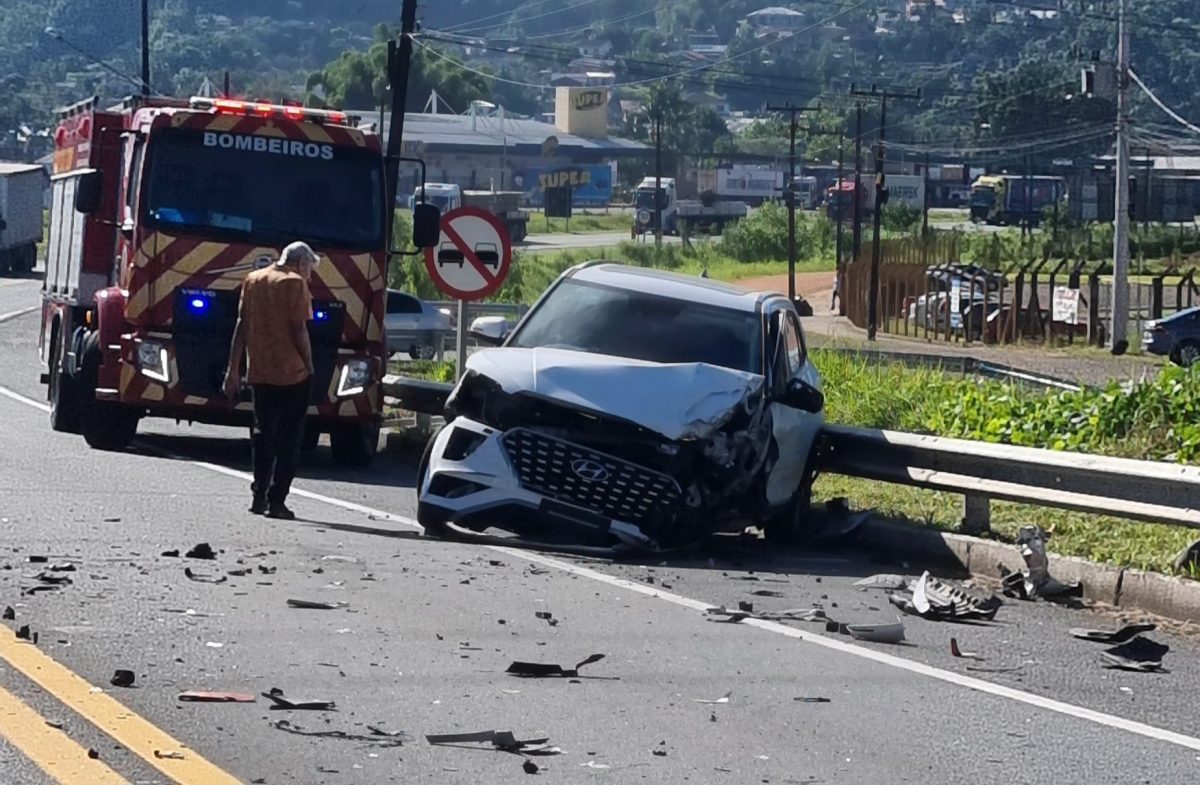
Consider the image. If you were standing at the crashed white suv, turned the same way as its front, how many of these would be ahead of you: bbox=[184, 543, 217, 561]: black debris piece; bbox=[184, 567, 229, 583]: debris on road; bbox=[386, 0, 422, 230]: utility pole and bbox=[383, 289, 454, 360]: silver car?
2

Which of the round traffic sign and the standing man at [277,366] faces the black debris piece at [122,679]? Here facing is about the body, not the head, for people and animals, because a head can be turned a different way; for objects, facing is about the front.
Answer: the round traffic sign

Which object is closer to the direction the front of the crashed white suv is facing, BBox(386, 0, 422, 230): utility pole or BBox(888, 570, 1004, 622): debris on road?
the debris on road

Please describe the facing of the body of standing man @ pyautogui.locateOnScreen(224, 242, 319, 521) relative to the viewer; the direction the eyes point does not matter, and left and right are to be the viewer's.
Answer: facing away from the viewer and to the right of the viewer

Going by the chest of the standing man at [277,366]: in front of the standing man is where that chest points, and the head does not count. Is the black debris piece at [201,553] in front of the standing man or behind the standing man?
behind

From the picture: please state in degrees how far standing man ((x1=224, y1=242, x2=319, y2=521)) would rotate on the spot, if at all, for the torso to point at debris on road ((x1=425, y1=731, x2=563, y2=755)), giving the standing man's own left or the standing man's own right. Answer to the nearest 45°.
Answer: approximately 135° to the standing man's own right

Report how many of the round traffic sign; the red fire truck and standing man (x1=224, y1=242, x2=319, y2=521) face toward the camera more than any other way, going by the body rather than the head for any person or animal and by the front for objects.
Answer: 2

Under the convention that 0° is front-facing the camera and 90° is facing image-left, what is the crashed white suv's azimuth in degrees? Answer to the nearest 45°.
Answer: approximately 45°

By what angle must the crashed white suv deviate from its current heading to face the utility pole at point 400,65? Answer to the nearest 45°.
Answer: approximately 135° to its right

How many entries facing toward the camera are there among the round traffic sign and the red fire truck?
2

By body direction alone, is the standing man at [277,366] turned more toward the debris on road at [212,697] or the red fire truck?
the red fire truck

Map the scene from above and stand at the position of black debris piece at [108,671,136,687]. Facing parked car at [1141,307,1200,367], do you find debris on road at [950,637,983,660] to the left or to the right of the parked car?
right
